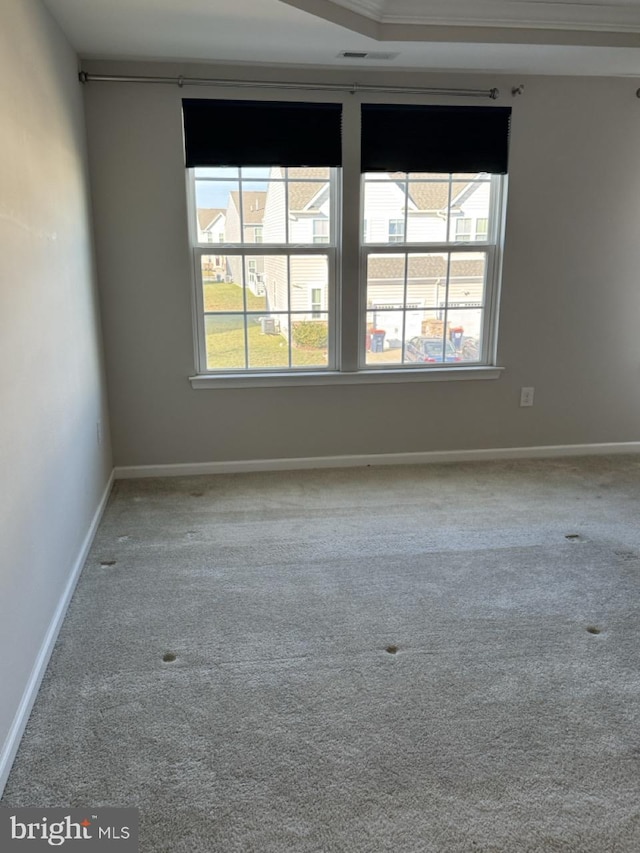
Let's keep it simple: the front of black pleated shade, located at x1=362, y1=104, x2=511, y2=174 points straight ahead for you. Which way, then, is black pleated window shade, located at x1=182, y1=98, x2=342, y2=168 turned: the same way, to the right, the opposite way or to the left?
the same way

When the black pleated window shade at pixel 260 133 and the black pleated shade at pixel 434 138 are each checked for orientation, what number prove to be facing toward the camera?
2

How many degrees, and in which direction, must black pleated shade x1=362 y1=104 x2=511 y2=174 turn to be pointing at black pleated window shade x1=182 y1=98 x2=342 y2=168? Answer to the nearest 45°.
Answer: approximately 90° to its right

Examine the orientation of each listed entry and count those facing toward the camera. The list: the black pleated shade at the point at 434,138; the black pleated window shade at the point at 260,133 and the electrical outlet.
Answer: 3

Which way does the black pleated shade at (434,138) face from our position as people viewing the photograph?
facing the viewer

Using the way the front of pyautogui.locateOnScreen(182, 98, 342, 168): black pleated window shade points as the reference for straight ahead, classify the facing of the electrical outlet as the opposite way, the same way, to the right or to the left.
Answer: the same way

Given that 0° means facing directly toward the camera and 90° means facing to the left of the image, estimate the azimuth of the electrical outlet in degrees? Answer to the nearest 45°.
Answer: approximately 0°

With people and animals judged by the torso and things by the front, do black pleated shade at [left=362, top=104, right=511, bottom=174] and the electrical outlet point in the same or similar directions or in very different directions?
same or similar directions

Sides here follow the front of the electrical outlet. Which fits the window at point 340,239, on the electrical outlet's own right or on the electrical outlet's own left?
on the electrical outlet's own right

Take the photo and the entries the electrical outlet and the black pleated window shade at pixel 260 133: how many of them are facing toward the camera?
2

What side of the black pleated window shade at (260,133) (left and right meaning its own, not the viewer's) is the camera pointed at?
front
